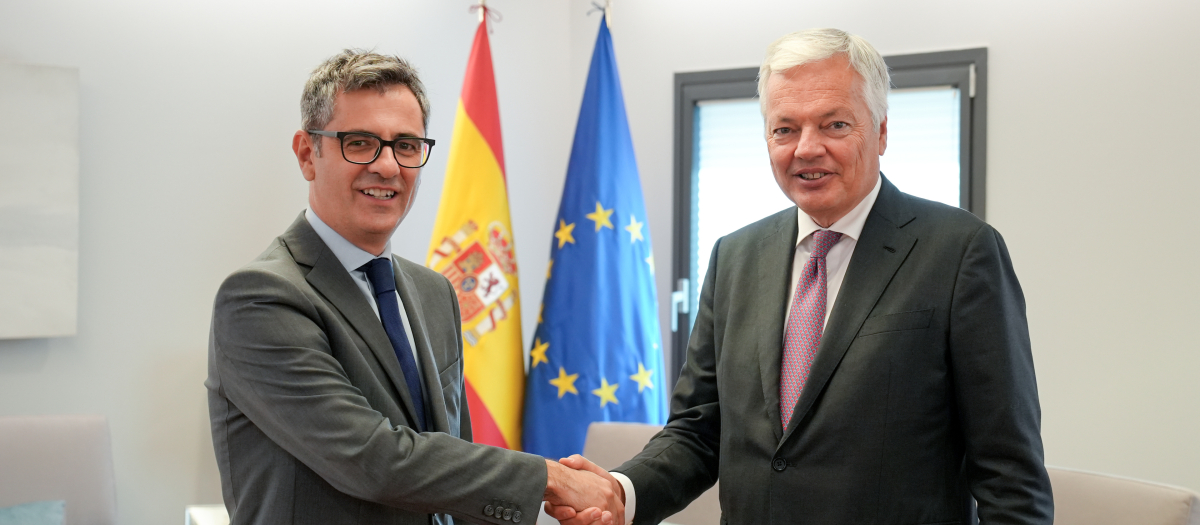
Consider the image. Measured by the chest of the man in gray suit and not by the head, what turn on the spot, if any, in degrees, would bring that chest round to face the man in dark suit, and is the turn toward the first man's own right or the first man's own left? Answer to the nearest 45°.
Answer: approximately 45° to the first man's own left

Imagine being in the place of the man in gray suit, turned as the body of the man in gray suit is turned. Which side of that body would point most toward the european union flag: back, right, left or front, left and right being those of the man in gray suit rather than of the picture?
left

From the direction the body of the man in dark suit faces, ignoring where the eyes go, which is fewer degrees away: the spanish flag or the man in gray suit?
the man in gray suit

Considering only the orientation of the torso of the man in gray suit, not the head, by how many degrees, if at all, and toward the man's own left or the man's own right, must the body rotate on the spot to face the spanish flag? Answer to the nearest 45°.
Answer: approximately 135° to the man's own left

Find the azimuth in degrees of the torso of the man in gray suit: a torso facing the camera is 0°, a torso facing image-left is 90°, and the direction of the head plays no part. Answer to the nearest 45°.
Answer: approximately 315°

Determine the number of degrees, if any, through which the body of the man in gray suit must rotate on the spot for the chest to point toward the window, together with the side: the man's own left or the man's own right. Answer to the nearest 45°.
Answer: approximately 90° to the man's own left

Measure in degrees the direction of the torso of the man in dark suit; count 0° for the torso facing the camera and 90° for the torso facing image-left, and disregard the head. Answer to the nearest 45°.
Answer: approximately 45°

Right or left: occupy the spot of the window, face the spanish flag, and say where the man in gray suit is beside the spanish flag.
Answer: left

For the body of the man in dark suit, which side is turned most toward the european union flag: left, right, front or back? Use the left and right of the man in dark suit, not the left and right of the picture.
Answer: right

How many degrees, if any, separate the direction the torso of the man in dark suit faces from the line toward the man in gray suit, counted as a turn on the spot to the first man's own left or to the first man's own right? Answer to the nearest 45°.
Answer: approximately 45° to the first man's own right

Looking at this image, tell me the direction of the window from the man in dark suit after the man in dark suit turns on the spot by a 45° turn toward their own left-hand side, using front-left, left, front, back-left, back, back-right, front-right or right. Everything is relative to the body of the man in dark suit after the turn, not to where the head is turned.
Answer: back
